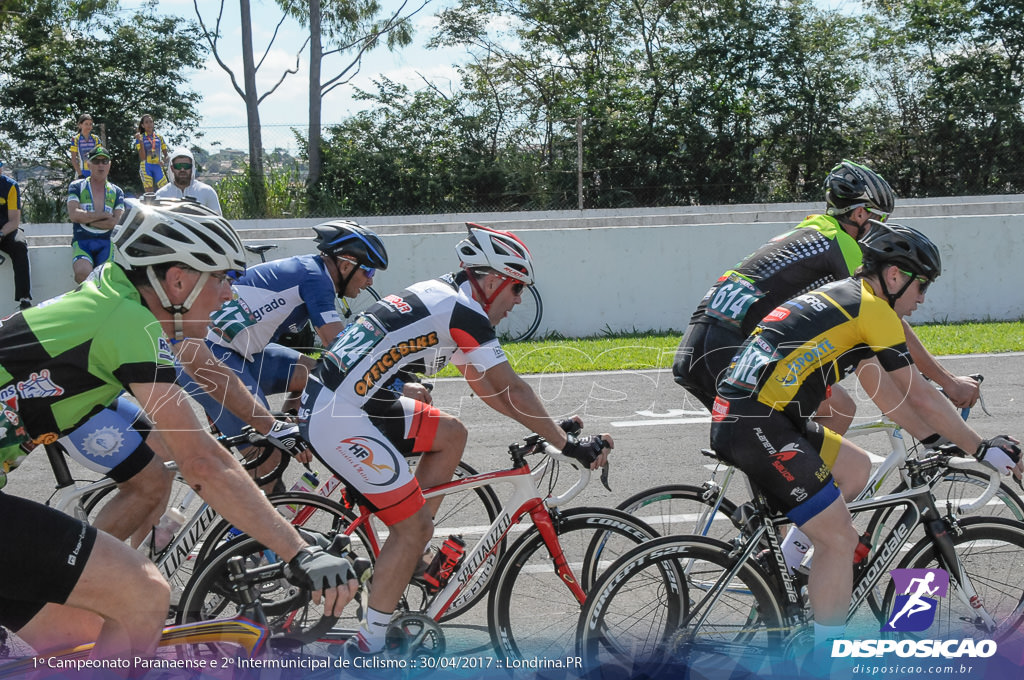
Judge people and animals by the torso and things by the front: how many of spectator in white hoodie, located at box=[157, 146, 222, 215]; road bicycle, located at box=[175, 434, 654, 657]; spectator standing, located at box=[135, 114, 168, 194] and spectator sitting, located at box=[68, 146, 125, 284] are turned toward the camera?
3

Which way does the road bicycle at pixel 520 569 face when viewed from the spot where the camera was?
facing to the right of the viewer

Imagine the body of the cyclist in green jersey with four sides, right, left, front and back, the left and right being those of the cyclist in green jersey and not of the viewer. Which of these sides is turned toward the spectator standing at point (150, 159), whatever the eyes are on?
left

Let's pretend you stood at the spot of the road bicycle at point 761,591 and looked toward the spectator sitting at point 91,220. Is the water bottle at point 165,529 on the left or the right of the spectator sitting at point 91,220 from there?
left

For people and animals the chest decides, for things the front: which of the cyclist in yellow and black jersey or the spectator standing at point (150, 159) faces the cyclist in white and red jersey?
the spectator standing

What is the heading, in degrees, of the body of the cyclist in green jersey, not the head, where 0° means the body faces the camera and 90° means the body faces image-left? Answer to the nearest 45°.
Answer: approximately 270°

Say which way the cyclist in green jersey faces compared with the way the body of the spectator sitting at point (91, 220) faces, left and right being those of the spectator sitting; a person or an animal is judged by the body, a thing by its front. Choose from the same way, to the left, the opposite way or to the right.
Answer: to the left

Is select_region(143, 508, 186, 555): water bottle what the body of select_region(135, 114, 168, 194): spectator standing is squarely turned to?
yes

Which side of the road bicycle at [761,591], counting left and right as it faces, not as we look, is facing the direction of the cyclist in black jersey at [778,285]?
left

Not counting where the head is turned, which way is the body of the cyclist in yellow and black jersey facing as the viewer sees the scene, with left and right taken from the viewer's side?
facing to the right of the viewer

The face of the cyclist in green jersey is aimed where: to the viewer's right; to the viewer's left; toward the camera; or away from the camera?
to the viewer's right

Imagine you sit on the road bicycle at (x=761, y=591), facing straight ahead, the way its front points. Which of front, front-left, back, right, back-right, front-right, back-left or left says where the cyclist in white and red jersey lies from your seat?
back

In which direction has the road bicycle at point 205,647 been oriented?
to the viewer's right

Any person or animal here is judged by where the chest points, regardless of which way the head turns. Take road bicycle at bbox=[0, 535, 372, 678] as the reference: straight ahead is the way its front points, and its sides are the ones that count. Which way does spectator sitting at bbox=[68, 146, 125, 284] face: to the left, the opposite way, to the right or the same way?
to the right

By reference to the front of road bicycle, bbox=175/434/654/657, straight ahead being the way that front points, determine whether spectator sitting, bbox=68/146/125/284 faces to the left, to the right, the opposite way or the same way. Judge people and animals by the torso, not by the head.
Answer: to the right

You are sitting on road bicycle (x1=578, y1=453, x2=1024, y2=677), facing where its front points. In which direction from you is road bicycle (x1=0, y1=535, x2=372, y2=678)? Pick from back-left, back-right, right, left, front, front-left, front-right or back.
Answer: back-right

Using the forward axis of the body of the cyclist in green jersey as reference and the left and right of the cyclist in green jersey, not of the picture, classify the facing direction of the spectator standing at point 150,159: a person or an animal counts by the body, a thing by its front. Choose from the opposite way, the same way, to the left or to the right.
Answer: to the right

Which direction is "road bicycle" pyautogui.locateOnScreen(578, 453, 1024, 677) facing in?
to the viewer's right

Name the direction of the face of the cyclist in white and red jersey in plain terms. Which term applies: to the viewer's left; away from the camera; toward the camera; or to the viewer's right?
to the viewer's right

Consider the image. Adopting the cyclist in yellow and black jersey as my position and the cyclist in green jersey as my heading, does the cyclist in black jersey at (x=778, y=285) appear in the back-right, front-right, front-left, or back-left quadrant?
back-right

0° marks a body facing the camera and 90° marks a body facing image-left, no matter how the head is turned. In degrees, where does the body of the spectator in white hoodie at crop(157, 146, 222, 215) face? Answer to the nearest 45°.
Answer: approximately 0°

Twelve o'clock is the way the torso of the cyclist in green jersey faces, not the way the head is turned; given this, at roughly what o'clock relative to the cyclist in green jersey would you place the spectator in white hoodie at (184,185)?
The spectator in white hoodie is roughly at 9 o'clock from the cyclist in green jersey.
